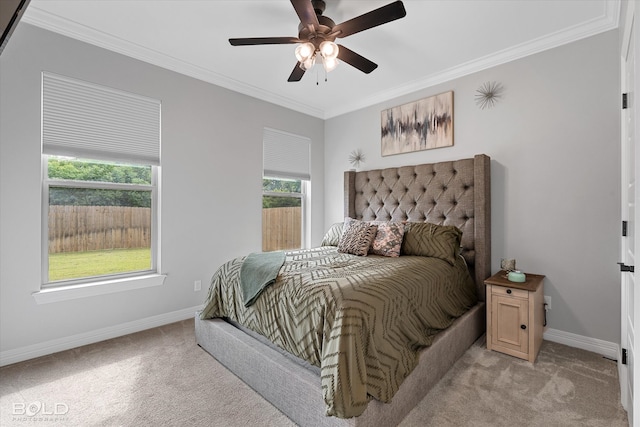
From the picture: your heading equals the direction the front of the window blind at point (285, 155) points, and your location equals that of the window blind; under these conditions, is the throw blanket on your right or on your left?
on your right

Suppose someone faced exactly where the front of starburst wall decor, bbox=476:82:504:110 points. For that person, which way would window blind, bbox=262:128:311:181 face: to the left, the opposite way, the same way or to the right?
to the left

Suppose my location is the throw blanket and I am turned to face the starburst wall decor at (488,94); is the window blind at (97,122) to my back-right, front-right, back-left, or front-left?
back-left

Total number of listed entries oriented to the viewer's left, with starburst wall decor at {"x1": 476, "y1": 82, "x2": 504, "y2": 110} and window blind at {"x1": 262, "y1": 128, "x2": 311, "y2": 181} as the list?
0

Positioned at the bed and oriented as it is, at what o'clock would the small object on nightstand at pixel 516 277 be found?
The small object on nightstand is roughly at 7 o'clock from the bed.

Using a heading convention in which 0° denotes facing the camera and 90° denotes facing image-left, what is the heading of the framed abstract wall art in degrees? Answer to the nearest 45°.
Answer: approximately 45°

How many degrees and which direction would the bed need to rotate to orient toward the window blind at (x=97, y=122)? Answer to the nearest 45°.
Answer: approximately 45° to its right

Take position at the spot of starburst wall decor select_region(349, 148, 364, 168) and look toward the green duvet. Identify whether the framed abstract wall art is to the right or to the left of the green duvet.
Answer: left

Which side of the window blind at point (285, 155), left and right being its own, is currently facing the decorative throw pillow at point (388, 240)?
front

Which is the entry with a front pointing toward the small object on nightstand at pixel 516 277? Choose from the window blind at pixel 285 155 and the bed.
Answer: the window blind
